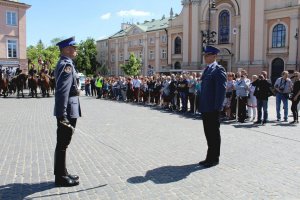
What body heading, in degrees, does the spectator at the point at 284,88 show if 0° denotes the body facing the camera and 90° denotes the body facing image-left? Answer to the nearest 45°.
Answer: approximately 0°

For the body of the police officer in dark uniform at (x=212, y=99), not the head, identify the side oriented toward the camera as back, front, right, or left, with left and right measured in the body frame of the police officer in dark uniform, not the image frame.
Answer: left

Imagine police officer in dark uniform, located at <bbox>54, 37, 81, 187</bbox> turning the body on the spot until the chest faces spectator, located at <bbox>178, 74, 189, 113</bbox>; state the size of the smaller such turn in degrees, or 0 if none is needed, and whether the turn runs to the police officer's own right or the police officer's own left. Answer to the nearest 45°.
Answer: approximately 45° to the police officer's own left

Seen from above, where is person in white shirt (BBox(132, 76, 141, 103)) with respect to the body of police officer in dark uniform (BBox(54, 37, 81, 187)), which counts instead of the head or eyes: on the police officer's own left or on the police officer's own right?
on the police officer's own left

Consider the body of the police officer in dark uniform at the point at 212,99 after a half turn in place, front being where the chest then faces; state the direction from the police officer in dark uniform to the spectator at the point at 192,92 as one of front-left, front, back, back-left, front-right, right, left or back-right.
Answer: left

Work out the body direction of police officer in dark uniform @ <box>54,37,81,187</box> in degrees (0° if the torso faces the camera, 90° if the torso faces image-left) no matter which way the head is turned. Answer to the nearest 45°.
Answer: approximately 270°

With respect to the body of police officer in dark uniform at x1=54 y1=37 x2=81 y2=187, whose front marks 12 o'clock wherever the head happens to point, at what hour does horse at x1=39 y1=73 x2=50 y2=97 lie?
The horse is roughly at 9 o'clock from the police officer in dark uniform.

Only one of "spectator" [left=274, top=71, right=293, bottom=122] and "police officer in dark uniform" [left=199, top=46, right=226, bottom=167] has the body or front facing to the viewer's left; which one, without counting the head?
the police officer in dark uniform

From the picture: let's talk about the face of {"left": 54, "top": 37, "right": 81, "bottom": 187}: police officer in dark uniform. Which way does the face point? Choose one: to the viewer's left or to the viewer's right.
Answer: to the viewer's right

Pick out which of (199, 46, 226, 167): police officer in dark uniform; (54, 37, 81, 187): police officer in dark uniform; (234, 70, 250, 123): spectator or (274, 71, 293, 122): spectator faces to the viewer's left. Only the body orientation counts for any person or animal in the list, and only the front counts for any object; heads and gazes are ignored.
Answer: (199, 46, 226, 167): police officer in dark uniform

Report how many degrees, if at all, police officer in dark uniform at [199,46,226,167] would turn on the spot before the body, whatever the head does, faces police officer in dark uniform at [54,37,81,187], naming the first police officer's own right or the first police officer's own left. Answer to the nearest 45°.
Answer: approximately 45° to the first police officer's own left
